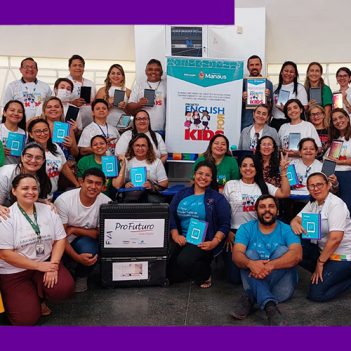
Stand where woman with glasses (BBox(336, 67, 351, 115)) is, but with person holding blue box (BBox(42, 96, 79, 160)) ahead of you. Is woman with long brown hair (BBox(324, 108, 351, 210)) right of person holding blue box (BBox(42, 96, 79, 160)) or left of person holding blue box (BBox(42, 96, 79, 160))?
left

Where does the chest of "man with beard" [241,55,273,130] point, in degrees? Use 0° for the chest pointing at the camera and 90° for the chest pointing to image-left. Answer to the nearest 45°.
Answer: approximately 0°

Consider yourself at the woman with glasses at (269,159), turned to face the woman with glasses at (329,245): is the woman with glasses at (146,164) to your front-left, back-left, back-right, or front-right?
back-right

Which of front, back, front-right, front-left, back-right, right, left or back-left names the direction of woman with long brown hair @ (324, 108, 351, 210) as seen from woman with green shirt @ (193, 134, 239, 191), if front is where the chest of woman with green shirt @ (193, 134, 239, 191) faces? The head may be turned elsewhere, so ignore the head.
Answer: left

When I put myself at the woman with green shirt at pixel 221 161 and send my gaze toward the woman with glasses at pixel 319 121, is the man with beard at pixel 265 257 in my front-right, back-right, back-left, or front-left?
back-right

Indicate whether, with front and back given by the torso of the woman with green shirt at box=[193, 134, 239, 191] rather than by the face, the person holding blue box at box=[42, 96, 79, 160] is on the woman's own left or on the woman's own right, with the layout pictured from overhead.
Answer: on the woman's own right

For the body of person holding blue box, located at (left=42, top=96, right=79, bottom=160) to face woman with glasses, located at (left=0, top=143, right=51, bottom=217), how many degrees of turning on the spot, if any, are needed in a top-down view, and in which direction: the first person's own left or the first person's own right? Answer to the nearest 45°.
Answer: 0° — they already face them

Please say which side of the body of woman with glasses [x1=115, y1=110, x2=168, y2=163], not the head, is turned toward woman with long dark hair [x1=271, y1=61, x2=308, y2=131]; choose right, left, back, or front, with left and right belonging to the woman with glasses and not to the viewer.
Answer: left

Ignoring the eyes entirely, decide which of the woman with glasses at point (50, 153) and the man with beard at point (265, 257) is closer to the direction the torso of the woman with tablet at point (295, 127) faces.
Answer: the man with beard

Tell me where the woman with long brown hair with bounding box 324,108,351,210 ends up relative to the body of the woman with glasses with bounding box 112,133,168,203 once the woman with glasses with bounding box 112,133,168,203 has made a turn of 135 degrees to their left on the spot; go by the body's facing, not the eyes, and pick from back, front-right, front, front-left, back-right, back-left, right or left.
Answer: front-right

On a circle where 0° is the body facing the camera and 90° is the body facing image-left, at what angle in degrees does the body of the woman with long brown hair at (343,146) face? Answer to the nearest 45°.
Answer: approximately 45°
